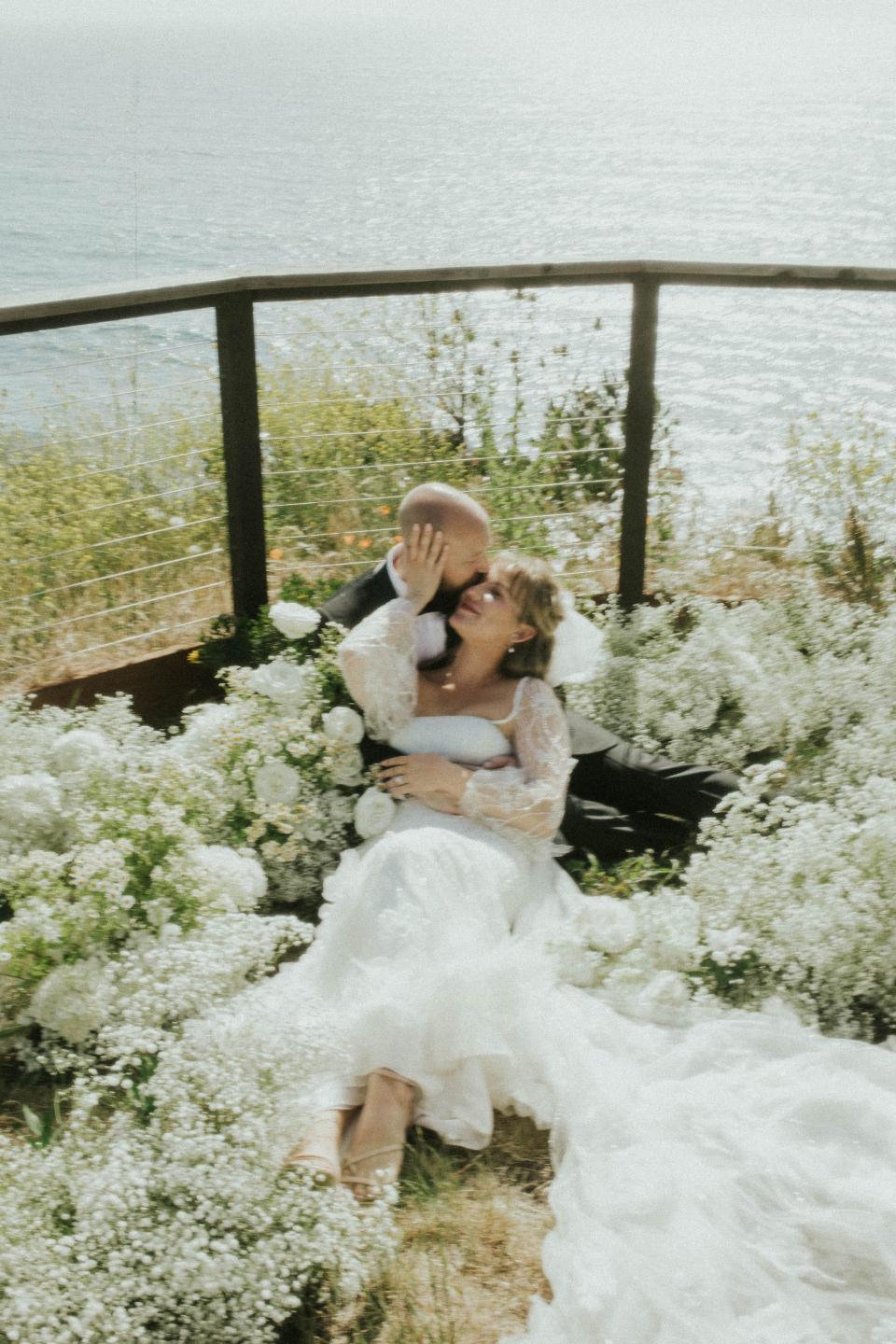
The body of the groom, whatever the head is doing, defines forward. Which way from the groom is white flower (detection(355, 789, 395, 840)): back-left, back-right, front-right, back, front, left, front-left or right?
right

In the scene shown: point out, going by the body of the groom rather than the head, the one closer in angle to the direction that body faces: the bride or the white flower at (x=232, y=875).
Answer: the bride

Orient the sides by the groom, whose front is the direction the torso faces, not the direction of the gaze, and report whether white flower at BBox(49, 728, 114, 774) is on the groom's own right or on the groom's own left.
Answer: on the groom's own right

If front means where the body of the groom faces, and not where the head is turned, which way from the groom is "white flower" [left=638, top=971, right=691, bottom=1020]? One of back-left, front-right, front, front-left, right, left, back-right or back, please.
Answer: front-right

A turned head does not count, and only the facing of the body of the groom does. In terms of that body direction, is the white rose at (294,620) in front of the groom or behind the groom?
behind

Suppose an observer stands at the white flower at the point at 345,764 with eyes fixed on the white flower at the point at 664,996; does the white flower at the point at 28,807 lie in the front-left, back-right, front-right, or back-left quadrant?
back-right

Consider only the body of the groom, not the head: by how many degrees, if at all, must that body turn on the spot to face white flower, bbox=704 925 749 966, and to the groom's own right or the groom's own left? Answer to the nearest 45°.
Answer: approximately 45° to the groom's own right

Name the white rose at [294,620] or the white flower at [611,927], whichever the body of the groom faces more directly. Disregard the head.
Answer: the white flower

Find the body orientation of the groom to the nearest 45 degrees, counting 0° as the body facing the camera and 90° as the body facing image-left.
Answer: approximately 315°

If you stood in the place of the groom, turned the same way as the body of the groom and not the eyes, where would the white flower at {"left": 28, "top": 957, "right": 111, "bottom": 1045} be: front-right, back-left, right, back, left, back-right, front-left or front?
right

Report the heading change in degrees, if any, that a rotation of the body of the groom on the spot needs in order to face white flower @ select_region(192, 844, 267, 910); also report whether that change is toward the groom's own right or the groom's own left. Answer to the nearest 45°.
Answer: approximately 90° to the groom's own right
